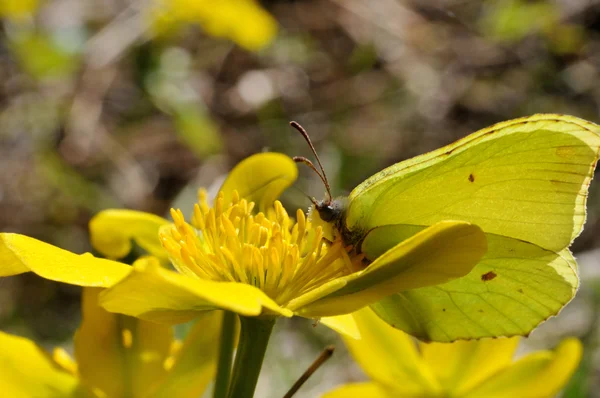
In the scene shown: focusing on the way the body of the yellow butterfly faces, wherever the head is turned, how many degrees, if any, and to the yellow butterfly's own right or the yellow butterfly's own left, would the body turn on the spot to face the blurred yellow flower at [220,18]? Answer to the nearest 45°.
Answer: approximately 45° to the yellow butterfly's own right

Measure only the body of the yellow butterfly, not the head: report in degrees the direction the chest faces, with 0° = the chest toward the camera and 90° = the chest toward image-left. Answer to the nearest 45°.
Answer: approximately 90°

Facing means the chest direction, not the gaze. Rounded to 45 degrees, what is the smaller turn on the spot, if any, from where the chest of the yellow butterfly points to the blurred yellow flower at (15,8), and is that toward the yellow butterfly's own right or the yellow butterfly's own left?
approximately 45° to the yellow butterfly's own right
